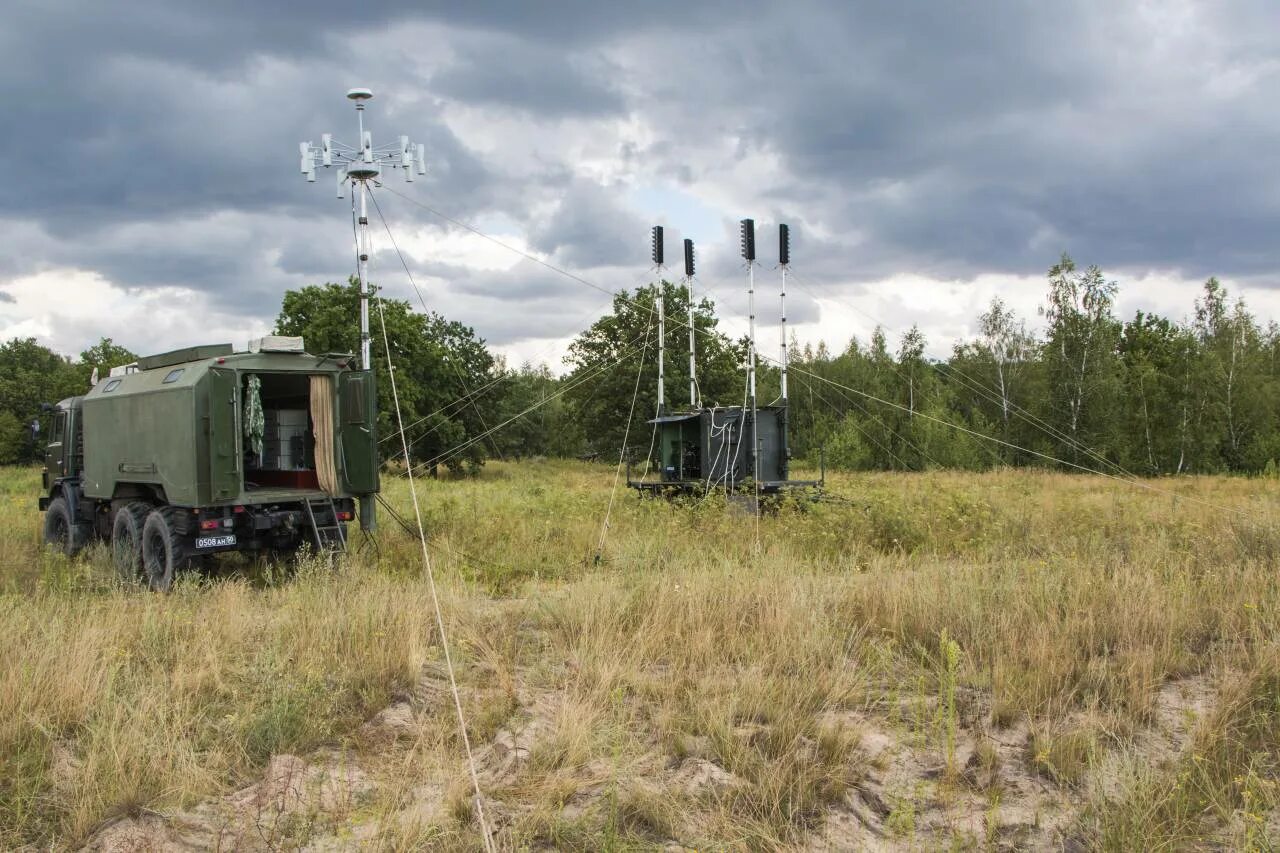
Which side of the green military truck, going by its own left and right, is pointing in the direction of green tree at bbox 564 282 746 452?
right

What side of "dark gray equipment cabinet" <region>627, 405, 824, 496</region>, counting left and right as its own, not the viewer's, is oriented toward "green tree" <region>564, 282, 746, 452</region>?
back

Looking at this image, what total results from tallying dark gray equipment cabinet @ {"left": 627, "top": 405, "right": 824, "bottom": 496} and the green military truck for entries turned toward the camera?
1

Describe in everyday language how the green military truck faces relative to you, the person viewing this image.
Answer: facing away from the viewer and to the left of the viewer

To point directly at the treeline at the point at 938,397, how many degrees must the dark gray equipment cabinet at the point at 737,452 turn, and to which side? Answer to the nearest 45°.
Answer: approximately 180°

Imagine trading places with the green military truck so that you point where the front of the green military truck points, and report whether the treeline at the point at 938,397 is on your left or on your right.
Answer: on your right

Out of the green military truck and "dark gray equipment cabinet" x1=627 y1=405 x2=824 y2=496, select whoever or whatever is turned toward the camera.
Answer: the dark gray equipment cabinet

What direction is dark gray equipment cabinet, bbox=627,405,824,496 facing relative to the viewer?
toward the camera

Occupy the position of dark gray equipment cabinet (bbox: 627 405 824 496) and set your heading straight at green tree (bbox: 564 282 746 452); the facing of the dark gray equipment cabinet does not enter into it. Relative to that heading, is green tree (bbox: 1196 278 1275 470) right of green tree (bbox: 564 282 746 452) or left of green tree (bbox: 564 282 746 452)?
right

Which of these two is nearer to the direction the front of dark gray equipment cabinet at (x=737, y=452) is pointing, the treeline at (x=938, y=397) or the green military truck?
the green military truck
